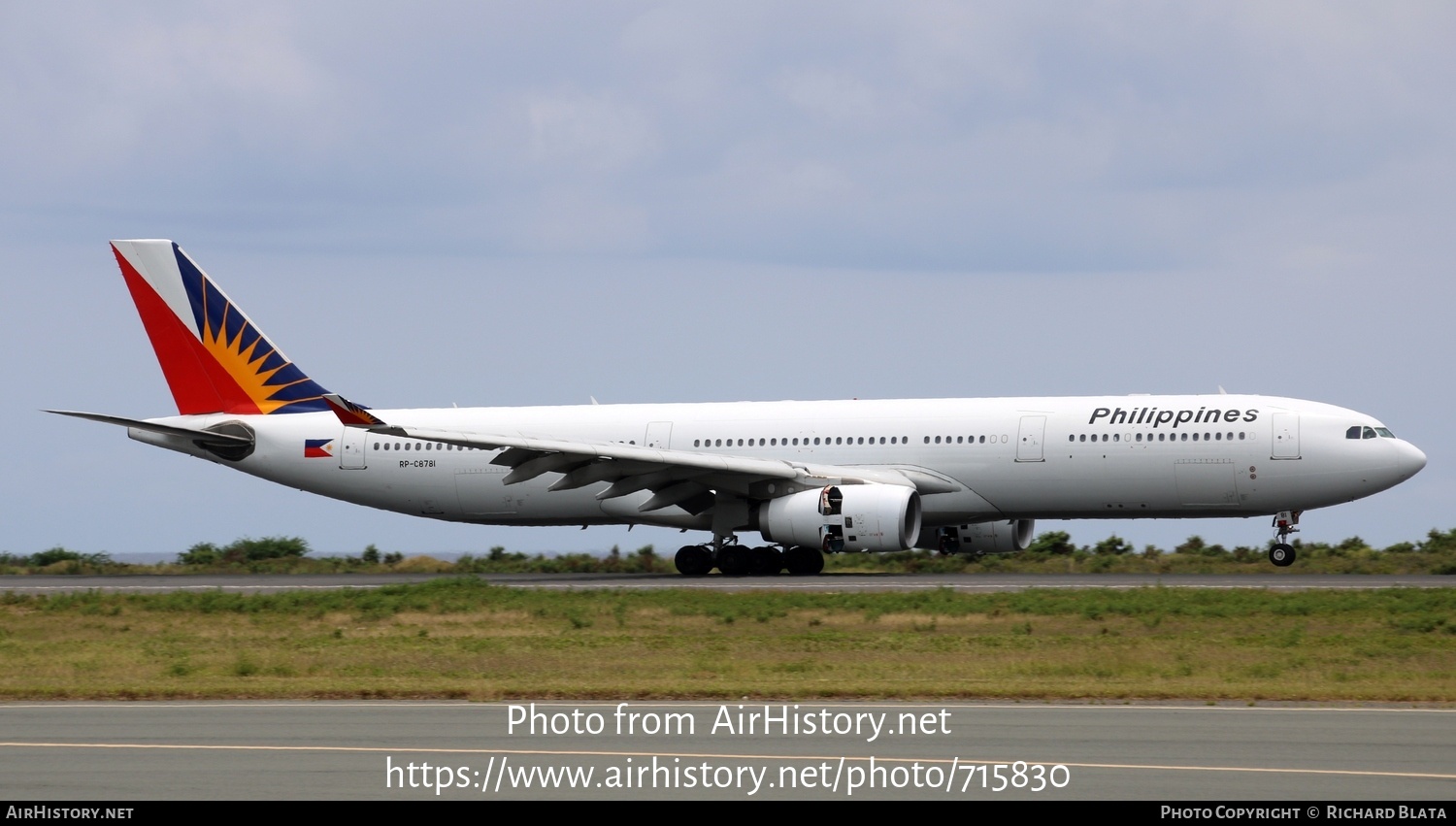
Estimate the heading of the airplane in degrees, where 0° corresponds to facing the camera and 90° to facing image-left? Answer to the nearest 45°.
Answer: approximately 270°
